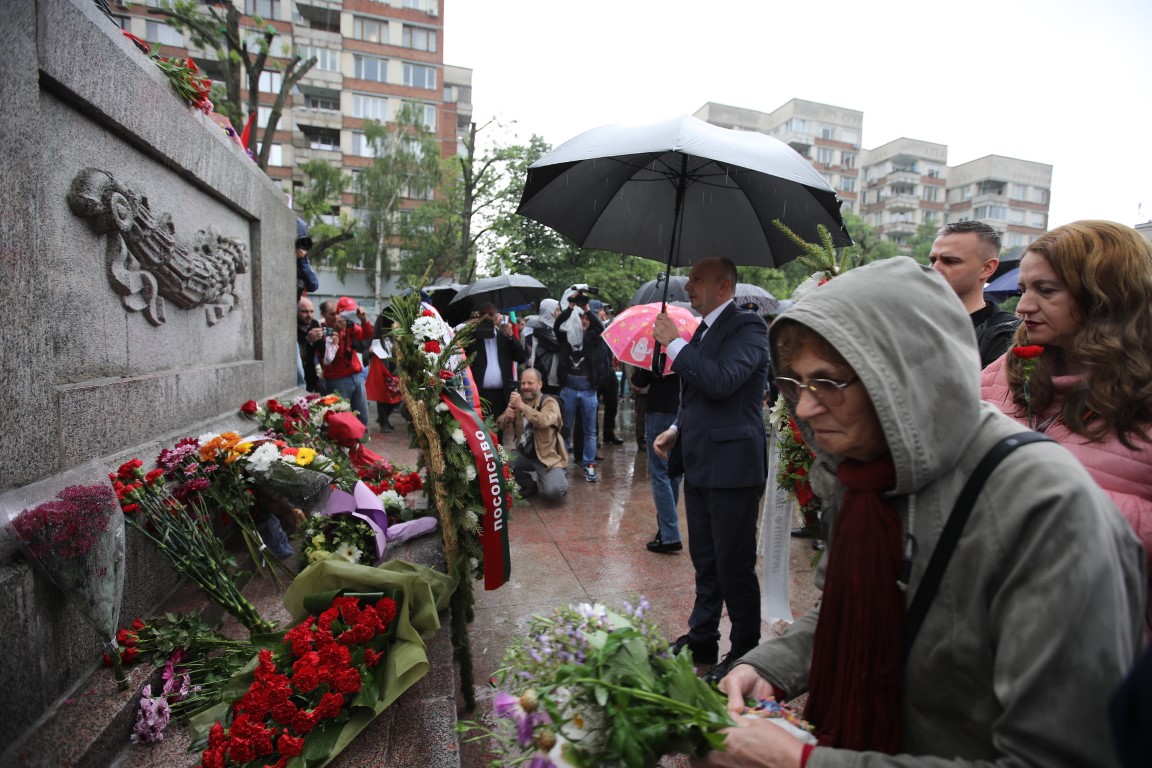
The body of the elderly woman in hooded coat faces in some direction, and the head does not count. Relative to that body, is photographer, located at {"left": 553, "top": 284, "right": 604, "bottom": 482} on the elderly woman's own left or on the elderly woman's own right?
on the elderly woman's own right

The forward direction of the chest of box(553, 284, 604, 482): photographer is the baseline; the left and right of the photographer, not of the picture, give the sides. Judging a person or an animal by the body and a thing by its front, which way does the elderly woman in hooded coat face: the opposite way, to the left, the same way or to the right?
to the right

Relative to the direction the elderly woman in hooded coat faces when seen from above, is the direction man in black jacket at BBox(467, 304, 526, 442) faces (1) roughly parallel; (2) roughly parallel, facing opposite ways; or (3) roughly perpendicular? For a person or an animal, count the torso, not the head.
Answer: roughly perpendicular

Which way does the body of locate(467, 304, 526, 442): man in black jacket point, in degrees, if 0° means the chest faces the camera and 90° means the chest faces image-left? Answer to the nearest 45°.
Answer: approximately 0°

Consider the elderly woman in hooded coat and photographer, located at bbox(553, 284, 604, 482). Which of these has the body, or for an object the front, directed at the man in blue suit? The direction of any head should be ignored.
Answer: the photographer

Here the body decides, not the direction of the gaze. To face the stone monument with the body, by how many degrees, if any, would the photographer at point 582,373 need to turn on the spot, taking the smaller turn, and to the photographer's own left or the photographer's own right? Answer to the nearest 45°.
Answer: approximately 45° to the photographer's own right

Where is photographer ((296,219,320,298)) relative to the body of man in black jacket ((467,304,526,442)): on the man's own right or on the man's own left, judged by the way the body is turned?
on the man's own right

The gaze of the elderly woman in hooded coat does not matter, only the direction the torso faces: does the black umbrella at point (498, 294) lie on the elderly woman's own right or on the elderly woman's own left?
on the elderly woman's own right
